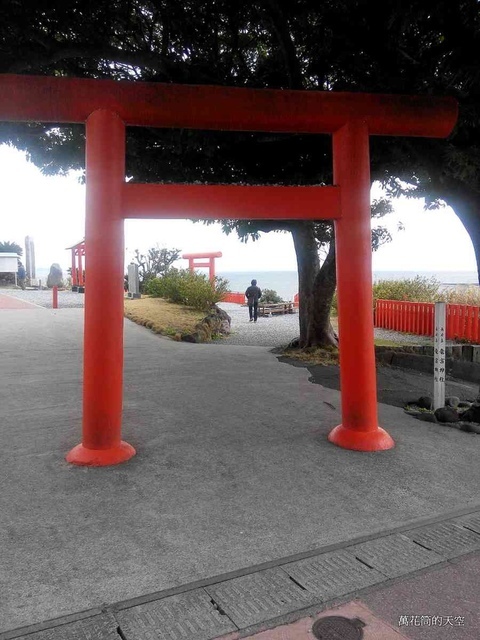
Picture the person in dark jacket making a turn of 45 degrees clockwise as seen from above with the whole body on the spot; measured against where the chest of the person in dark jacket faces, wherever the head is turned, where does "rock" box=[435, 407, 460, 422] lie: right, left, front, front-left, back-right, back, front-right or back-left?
back-right

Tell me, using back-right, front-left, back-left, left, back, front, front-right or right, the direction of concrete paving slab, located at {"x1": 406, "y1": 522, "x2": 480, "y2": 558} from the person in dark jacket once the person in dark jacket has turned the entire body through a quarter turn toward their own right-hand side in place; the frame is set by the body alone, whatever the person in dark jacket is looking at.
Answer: right

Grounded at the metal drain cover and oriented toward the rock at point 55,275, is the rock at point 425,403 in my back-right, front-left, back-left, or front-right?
front-right

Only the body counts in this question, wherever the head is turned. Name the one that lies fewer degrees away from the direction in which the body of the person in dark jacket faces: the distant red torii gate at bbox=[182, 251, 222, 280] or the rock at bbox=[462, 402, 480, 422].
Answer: the distant red torii gate

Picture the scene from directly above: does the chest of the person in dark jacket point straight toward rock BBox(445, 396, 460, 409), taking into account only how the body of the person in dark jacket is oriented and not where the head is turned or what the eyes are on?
no

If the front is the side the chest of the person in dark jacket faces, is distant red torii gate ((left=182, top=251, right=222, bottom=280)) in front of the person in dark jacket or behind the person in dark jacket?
in front

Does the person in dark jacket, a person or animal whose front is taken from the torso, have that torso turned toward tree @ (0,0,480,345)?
no

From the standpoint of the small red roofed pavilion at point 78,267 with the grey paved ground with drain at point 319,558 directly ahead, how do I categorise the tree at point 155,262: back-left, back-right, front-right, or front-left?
front-left

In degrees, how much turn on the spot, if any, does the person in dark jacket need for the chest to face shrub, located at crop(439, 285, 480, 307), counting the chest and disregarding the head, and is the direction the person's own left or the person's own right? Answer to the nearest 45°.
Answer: approximately 90° to the person's own right

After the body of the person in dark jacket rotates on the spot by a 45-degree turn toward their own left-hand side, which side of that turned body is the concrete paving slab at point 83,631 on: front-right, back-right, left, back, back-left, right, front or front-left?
back-left

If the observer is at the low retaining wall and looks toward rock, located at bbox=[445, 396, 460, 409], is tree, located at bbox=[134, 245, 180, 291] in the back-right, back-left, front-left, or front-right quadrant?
back-right

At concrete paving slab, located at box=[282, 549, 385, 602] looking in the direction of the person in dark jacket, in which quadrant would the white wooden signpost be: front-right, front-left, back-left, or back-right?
front-right

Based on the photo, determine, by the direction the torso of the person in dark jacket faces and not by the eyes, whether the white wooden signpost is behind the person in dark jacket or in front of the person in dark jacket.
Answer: behind

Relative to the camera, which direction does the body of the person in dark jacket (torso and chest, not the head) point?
away from the camera

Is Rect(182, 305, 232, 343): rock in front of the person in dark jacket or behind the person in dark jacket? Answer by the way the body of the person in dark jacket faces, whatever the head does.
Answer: behind

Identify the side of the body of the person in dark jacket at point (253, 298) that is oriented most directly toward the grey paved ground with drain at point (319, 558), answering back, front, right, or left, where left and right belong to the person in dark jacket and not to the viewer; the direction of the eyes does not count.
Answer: back

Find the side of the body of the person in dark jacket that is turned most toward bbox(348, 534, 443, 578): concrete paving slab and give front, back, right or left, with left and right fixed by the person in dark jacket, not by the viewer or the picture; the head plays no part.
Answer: back

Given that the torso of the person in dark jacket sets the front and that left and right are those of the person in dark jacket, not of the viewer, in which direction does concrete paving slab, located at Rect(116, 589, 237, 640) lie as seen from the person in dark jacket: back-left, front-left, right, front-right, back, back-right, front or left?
back

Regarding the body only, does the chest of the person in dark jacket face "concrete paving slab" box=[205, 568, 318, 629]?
no

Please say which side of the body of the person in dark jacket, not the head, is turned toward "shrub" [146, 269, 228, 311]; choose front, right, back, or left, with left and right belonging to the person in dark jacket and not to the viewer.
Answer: left
